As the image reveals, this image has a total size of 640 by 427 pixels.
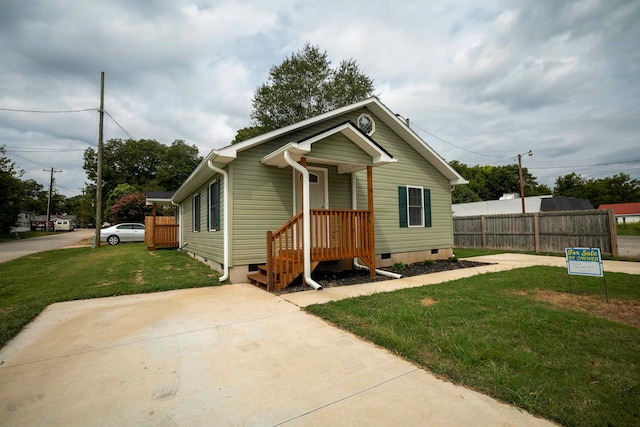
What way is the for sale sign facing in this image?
toward the camera

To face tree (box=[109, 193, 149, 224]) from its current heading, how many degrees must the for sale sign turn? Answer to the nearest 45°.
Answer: approximately 90° to its right

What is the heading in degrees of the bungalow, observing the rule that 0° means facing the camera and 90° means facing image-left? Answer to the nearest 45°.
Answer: approximately 315°

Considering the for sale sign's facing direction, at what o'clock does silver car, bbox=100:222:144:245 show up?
The silver car is roughly at 3 o'clock from the for sale sign.

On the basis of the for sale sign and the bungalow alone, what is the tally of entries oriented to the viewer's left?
0

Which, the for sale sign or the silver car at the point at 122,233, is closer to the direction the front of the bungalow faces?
the for sale sign

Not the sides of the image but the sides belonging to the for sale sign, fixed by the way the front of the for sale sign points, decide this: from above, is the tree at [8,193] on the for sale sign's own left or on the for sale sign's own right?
on the for sale sign's own right

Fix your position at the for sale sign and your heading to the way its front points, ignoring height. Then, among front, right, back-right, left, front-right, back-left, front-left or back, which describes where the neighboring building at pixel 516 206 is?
back

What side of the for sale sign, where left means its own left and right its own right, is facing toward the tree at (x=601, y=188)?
back

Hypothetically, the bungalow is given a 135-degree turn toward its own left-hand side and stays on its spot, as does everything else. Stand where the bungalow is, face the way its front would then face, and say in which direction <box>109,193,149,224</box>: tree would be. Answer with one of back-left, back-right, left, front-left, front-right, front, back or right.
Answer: front-left

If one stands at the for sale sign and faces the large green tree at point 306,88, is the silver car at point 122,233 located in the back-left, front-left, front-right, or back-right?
front-left

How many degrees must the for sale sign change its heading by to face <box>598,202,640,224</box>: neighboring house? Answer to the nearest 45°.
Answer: approximately 180°

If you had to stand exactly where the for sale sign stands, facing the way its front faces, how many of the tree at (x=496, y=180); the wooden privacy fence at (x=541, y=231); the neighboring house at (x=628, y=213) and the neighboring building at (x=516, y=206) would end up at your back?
4

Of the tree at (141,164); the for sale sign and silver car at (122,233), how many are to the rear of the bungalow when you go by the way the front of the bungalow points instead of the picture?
2
